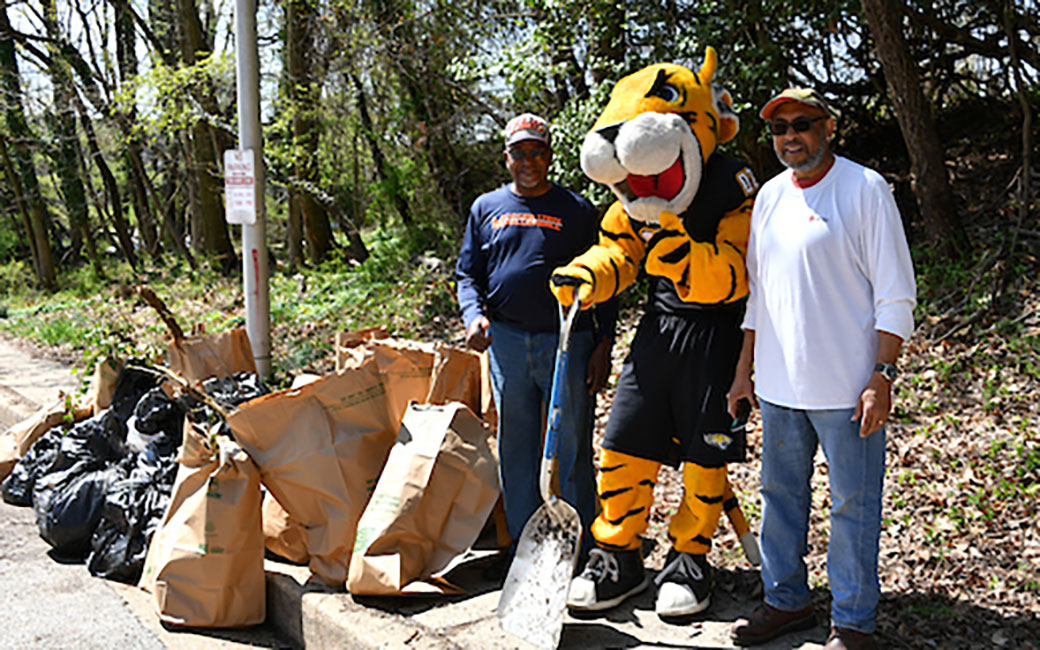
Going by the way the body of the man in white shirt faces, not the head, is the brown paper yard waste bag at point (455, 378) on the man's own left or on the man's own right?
on the man's own right

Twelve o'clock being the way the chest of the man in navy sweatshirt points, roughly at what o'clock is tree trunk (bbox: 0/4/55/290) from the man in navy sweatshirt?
The tree trunk is roughly at 5 o'clock from the man in navy sweatshirt.

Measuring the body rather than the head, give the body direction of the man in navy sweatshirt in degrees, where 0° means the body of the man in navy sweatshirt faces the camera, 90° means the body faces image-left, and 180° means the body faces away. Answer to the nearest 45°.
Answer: approximately 0°

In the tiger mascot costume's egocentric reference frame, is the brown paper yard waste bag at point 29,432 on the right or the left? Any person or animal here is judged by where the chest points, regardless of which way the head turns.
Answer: on its right

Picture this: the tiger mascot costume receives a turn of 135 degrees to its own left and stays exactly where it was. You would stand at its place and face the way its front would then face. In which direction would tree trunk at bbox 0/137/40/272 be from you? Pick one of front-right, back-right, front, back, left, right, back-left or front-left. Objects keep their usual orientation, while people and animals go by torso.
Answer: back-left

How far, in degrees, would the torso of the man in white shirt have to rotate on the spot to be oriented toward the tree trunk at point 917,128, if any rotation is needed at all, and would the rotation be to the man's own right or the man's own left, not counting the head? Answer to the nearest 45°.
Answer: approximately 135° to the man's own right

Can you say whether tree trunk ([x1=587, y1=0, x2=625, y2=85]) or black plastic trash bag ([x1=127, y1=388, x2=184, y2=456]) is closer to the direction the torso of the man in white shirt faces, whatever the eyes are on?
the black plastic trash bag

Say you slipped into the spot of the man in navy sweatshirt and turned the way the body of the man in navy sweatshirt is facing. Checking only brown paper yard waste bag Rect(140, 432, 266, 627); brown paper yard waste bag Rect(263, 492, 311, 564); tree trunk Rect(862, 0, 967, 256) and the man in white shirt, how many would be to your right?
2

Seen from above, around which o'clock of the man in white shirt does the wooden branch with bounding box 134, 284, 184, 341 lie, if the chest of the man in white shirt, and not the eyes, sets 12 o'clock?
The wooden branch is roughly at 2 o'clock from the man in white shirt.
